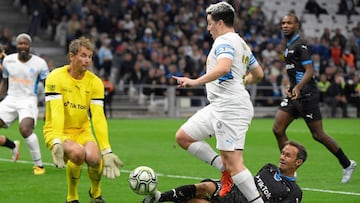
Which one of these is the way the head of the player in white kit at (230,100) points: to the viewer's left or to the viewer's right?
to the viewer's left

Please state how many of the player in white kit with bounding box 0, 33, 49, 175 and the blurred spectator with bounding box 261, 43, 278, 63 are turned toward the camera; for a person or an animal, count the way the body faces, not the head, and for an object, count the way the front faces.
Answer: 2

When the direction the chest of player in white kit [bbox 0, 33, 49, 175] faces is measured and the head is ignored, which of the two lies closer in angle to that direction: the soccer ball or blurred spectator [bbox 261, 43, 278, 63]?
the soccer ball

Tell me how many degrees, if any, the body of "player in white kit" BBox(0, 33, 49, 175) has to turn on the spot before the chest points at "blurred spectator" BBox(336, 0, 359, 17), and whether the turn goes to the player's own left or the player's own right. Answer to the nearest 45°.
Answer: approximately 135° to the player's own left

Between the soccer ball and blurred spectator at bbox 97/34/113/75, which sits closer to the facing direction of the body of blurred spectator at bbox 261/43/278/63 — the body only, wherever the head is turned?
the soccer ball

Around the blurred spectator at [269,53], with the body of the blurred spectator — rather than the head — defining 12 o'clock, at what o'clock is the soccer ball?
The soccer ball is roughly at 12 o'clock from the blurred spectator.

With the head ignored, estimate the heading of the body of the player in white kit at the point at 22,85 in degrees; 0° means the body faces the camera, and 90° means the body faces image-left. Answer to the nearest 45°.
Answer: approximately 0°

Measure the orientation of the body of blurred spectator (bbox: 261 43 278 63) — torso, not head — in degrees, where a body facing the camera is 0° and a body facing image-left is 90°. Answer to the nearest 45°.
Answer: approximately 0°

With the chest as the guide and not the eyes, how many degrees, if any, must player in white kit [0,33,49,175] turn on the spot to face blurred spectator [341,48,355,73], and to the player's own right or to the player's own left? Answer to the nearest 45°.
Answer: approximately 135° to the player's own left

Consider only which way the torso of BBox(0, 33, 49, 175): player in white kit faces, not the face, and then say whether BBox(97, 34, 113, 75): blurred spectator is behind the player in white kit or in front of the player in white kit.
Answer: behind

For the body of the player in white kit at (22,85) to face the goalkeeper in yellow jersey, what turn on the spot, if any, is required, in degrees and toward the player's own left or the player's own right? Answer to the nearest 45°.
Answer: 0° — they already face them
